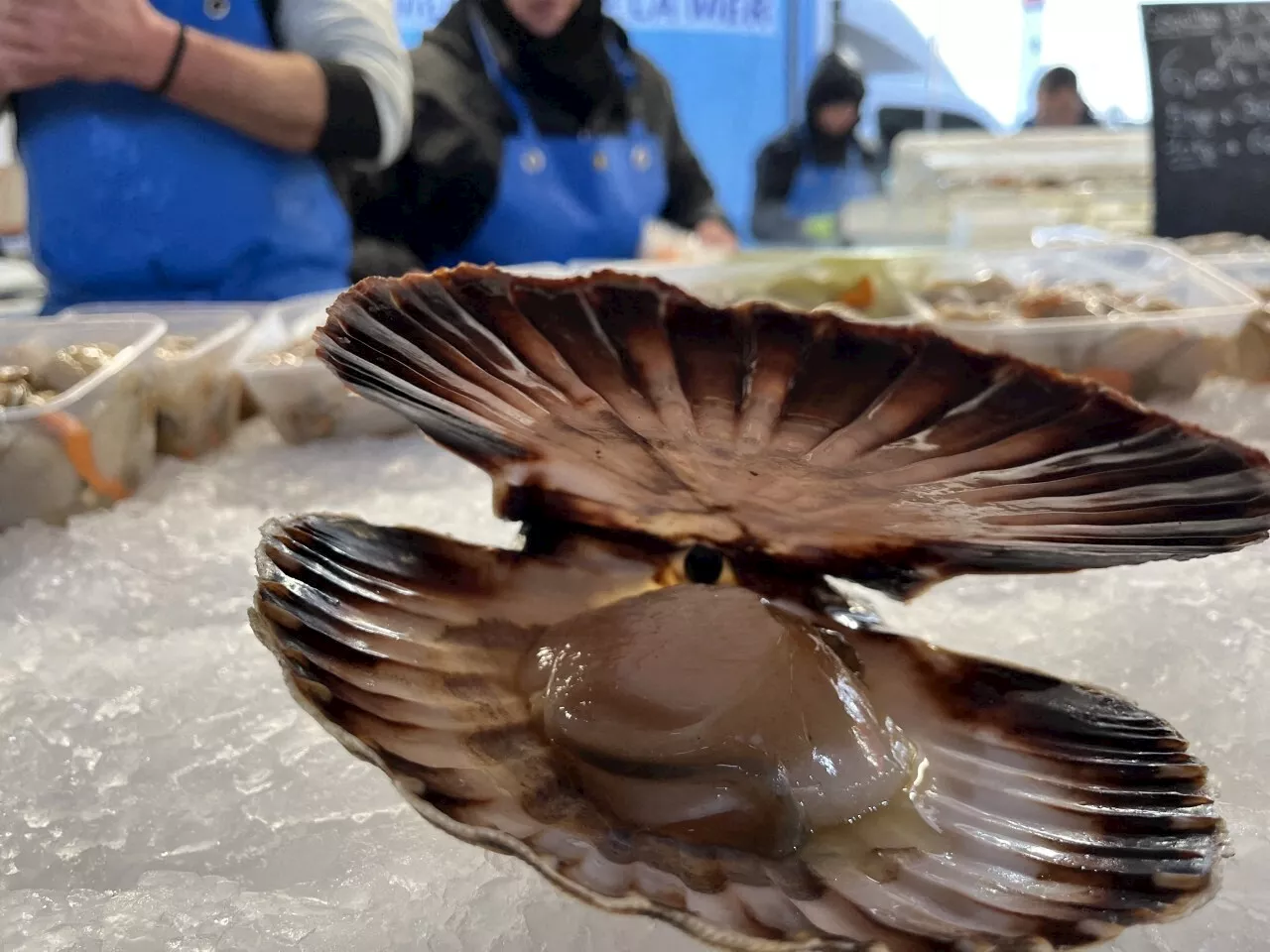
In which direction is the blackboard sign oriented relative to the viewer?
toward the camera

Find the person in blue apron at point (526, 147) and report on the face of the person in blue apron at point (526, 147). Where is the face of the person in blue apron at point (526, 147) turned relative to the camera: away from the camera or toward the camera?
toward the camera

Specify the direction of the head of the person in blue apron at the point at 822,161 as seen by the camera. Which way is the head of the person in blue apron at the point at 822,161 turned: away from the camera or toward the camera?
toward the camera

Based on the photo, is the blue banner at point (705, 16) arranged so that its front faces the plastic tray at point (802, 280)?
yes

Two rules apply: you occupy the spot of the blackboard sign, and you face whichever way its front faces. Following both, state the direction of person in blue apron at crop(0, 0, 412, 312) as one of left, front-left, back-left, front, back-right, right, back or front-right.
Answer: front-right

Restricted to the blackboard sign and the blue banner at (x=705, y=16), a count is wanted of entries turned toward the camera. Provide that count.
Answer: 2

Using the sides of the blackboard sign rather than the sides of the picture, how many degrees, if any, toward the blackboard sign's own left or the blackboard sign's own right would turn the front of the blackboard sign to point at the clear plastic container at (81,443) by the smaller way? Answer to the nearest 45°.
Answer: approximately 45° to the blackboard sign's own right

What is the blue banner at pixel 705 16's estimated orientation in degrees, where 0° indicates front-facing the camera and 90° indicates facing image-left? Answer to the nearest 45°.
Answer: approximately 0°

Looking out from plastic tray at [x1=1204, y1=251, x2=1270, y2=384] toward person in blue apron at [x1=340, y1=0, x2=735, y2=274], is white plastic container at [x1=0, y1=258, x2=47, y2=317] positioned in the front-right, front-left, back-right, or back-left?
front-left

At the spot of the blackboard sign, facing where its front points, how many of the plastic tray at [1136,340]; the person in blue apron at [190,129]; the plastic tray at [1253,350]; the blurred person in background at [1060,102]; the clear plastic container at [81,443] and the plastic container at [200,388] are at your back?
1

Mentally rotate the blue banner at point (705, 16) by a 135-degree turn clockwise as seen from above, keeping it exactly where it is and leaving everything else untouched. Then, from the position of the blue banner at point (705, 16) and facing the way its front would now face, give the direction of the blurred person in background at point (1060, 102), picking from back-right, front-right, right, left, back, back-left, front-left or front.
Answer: back

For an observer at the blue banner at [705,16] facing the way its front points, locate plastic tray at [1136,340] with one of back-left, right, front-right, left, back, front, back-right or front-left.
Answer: front
